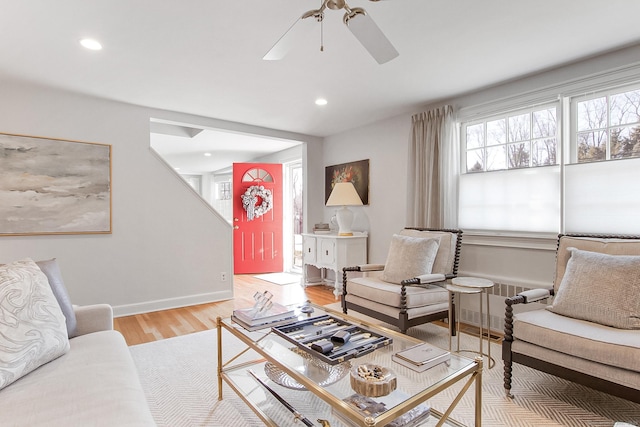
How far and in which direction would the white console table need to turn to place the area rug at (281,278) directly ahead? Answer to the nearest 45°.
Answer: approximately 90° to its right

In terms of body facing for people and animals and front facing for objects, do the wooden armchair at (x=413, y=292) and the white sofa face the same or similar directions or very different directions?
very different directions

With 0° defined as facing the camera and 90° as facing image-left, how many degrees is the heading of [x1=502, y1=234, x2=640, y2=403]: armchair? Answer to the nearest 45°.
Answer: approximately 45°

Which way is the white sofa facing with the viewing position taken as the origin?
facing to the right of the viewer

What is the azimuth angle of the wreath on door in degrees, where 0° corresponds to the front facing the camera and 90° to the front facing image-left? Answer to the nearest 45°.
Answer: approximately 0°
